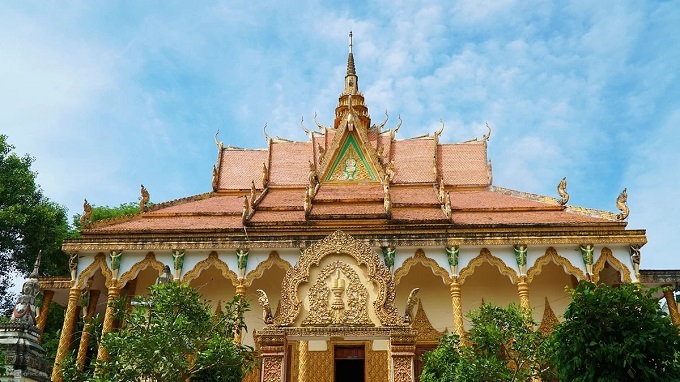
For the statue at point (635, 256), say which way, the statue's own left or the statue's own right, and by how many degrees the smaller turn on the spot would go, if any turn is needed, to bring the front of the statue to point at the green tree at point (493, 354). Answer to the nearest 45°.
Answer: approximately 90° to the statue's own right

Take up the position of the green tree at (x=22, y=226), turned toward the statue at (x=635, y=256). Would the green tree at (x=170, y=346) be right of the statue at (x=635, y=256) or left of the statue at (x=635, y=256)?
right

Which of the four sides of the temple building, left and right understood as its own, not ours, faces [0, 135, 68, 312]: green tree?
right

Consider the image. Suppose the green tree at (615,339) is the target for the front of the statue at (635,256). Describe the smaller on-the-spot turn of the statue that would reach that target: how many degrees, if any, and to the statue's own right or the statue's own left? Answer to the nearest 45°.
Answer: approximately 45° to the statue's own right

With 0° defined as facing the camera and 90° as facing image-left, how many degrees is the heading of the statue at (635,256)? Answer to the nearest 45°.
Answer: approximately 315°
